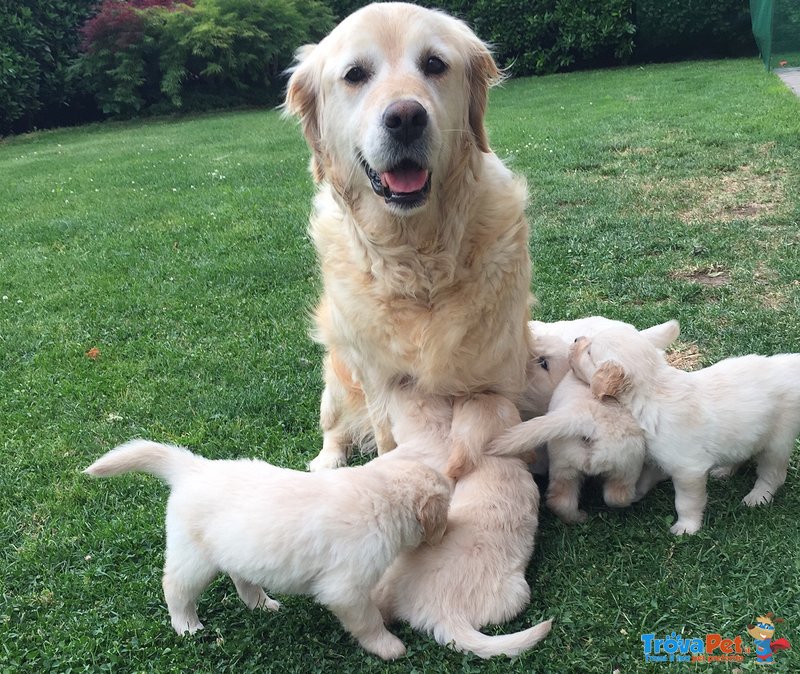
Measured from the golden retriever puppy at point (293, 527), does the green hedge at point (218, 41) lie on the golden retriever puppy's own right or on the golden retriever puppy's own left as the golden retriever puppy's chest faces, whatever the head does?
on the golden retriever puppy's own left

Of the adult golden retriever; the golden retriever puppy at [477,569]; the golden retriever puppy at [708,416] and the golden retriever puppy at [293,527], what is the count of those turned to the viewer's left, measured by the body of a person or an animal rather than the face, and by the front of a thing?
1

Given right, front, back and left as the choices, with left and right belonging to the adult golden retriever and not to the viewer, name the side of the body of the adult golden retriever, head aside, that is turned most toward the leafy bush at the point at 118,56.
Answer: back

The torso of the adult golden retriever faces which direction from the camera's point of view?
toward the camera

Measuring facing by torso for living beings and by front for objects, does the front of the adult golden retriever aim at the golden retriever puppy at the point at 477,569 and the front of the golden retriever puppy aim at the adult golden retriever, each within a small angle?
yes

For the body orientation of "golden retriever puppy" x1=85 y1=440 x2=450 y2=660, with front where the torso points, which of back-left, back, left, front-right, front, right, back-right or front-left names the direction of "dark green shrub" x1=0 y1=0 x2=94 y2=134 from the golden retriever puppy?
left

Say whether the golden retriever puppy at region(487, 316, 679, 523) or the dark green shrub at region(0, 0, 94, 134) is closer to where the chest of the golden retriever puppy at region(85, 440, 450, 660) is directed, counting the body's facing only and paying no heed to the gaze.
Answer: the golden retriever puppy

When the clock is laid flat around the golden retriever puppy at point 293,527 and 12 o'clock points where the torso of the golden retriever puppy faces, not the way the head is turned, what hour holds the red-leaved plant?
The red-leaved plant is roughly at 9 o'clock from the golden retriever puppy.

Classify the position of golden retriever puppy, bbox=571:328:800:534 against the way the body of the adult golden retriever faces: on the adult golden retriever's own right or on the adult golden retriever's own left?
on the adult golden retriever's own left

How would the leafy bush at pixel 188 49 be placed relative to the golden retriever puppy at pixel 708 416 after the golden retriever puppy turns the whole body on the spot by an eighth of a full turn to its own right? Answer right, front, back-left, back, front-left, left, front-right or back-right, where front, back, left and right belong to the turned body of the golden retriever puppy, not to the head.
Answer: front

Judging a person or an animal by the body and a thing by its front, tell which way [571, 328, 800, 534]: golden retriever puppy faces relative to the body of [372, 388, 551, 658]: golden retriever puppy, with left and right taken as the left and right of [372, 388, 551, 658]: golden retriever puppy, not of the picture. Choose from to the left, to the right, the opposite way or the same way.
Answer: to the left

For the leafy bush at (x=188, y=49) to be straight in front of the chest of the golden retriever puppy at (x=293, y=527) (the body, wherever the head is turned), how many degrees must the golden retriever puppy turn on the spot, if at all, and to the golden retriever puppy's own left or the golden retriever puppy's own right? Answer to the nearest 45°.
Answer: approximately 90° to the golden retriever puppy's own left

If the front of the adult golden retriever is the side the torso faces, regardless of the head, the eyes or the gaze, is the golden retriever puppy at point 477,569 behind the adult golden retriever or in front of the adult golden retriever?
in front

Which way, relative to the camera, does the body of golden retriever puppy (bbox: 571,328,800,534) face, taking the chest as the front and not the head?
to the viewer's left

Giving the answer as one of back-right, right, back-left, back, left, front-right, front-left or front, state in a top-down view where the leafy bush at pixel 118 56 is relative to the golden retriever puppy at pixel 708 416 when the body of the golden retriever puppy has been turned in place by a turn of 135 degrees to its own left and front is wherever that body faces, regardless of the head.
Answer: back

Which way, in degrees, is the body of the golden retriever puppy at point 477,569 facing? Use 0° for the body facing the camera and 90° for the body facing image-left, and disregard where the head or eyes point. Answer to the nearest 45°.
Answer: approximately 180°

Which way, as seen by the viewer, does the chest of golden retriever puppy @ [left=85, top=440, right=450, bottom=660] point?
to the viewer's right
